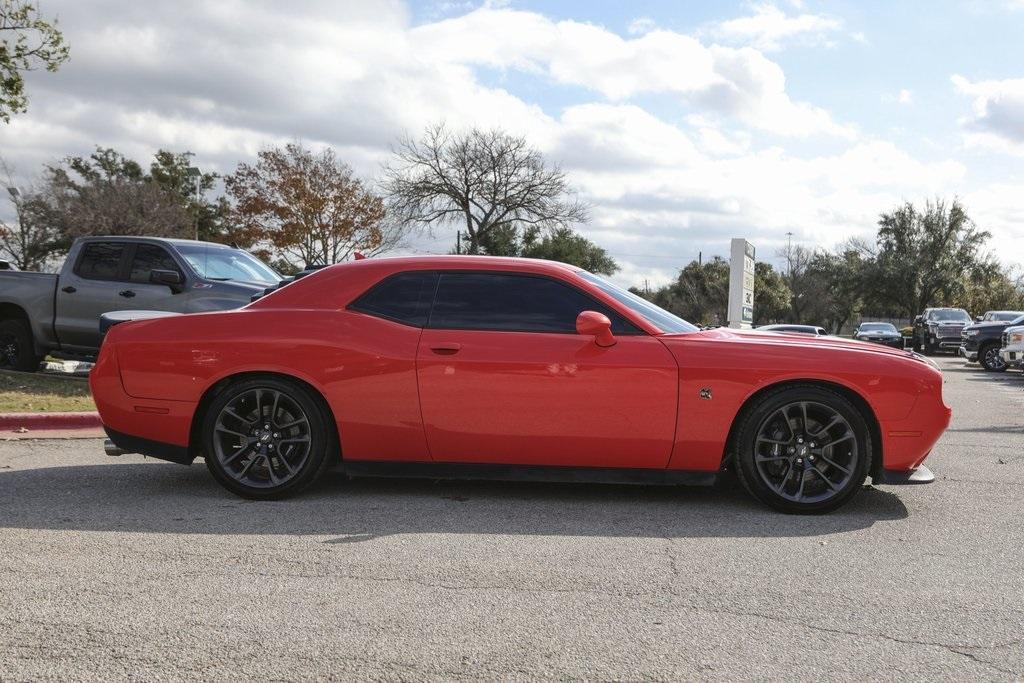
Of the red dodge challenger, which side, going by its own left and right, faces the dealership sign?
left

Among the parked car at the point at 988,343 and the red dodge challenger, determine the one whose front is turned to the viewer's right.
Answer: the red dodge challenger

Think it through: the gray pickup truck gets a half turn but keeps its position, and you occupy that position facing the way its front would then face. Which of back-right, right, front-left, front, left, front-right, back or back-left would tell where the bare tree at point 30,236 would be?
front-right

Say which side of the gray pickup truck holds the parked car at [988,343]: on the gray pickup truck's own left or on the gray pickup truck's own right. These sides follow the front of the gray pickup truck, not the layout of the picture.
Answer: on the gray pickup truck's own left

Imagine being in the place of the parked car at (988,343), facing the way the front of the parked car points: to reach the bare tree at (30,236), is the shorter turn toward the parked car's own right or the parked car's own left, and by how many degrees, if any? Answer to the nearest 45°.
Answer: approximately 45° to the parked car's own right

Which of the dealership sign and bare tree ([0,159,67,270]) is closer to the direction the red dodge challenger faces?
the dealership sign

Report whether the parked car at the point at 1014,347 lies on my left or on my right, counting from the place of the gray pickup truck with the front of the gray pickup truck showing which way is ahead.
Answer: on my left

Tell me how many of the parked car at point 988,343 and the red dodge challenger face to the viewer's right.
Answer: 1

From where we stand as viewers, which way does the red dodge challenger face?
facing to the right of the viewer

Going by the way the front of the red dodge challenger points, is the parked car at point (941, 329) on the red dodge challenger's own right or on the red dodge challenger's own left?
on the red dodge challenger's own left

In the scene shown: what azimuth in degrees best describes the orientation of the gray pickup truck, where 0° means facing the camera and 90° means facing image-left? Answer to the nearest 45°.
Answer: approximately 315°

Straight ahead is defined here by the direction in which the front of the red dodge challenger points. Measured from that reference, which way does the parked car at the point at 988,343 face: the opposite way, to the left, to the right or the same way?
the opposite way

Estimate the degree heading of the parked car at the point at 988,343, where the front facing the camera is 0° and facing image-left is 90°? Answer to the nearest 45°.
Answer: approximately 45°

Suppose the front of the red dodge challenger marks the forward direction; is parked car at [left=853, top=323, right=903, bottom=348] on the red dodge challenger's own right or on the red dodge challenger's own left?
on the red dodge challenger's own left
